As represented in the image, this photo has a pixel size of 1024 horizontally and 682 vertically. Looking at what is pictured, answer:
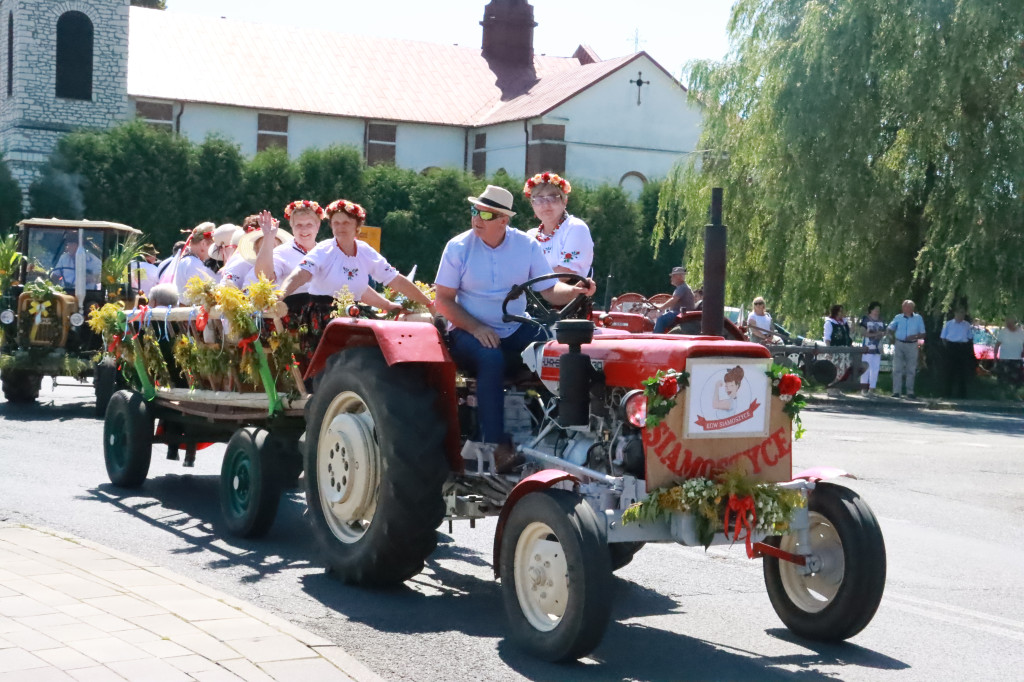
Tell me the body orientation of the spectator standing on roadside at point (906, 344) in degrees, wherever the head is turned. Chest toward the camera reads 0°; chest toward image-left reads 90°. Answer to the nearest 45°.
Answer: approximately 0°

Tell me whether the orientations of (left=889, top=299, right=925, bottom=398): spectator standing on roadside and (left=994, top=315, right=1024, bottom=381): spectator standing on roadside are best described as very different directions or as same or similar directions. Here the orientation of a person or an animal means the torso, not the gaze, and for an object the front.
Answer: same or similar directions

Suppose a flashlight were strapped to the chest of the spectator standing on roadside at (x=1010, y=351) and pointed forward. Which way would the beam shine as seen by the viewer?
toward the camera

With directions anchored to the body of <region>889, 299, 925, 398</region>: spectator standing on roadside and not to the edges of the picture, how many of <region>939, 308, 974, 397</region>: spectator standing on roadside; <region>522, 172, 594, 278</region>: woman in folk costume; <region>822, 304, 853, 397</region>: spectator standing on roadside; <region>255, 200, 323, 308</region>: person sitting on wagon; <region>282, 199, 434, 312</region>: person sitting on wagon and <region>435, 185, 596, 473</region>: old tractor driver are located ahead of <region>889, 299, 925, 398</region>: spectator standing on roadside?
4

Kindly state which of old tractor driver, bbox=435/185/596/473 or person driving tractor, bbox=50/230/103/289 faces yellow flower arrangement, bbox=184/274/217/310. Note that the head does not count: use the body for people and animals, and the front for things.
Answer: the person driving tractor

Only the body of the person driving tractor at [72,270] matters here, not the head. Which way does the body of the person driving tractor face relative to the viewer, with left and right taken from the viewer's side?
facing the viewer

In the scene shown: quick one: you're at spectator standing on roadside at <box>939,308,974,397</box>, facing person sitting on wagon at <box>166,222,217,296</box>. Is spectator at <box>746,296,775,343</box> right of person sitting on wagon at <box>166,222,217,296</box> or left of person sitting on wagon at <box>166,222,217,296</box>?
right

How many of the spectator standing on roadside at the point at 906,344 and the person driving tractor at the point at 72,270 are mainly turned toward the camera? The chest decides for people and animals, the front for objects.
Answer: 2

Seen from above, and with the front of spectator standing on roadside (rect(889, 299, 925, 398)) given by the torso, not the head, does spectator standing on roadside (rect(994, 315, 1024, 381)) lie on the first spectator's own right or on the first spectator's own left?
on the first spectator's own left

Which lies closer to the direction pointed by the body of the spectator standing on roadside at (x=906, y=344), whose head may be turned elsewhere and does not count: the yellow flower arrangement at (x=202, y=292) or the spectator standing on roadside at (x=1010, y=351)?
the yellow flower arrangement

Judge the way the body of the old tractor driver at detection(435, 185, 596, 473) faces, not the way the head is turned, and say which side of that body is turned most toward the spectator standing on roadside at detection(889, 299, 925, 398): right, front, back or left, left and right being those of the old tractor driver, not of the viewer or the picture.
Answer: left

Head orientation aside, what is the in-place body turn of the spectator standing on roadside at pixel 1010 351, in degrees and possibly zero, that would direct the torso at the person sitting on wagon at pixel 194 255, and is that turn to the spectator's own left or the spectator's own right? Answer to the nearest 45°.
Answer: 0° — they already face them

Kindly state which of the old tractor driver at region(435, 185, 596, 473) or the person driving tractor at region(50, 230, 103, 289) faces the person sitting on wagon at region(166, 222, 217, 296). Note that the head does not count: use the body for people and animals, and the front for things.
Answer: the person driving tractor at region(50, 230, 103, 289)

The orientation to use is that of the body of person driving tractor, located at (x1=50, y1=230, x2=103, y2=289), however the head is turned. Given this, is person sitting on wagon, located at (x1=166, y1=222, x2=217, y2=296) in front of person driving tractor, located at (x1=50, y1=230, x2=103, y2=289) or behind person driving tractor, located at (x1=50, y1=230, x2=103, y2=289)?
in front

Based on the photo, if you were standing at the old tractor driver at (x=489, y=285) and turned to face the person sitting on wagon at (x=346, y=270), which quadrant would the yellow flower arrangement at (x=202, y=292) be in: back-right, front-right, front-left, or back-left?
front-left
